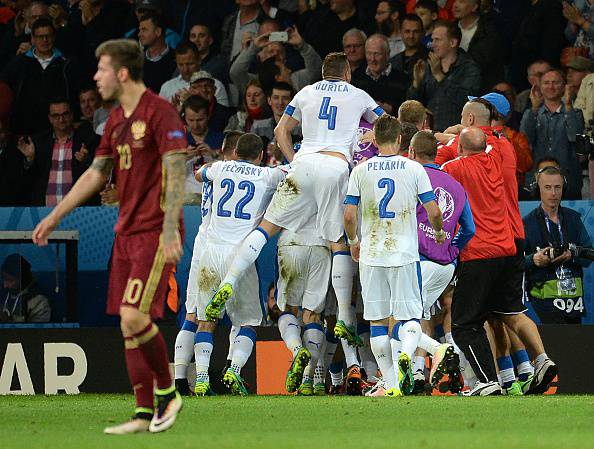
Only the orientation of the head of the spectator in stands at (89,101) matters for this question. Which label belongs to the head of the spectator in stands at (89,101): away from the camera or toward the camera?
toward the camera

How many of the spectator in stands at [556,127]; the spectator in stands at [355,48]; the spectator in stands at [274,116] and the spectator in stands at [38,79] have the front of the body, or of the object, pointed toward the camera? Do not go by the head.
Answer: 4

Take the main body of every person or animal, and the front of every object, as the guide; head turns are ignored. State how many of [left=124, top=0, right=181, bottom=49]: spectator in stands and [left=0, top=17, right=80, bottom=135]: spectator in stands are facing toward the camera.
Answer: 2

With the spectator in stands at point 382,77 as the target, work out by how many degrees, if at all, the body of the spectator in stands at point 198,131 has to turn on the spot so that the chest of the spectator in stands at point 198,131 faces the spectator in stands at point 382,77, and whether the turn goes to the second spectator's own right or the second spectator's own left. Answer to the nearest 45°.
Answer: approximately 90° to the second spectator's own left

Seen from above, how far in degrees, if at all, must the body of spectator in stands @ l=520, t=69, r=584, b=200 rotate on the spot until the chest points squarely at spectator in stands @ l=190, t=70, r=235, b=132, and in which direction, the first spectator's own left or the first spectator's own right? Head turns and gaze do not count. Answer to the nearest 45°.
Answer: approximately 90° to the first spectator's own right

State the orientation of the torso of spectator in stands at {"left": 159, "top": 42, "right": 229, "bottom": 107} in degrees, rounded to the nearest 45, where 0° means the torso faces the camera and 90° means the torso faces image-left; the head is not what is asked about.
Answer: approximately 0°

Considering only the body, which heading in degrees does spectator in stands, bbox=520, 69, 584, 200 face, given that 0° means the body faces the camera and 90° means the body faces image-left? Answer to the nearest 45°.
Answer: approximately 0°

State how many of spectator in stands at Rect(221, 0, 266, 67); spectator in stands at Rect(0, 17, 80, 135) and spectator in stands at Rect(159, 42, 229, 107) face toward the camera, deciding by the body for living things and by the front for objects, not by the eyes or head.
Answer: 3

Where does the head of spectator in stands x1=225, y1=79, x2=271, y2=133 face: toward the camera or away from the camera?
toward the camera

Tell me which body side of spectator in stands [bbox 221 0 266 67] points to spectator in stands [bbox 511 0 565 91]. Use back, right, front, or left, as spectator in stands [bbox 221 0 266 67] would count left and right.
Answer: left

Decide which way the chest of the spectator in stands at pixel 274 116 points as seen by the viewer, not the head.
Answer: toward the camera

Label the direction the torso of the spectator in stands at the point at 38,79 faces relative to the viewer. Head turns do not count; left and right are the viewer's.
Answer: facing the viewer

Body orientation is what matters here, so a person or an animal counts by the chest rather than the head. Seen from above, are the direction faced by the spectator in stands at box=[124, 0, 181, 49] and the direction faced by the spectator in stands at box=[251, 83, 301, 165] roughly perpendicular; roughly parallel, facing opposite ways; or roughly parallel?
roughly parallel

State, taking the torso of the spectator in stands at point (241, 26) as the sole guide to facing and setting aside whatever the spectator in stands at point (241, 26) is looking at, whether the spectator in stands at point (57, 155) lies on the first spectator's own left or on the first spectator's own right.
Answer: on the first spectator's own right
